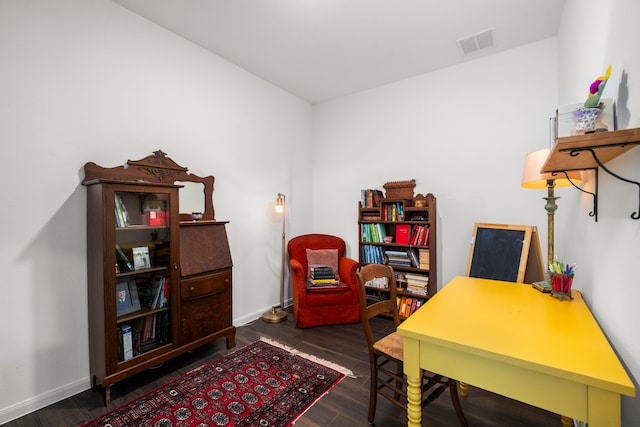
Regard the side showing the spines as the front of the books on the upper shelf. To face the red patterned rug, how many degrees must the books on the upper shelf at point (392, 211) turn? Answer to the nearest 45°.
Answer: approximately 45° to its right

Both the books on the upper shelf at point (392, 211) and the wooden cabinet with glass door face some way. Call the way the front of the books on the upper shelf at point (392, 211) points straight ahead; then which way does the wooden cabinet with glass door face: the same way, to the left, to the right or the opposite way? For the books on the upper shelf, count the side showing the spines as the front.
to the left

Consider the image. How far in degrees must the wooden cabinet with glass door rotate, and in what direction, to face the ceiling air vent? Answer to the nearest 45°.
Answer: approximately 45° to its left

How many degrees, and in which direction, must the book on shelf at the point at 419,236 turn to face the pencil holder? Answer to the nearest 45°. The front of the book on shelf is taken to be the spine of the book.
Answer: approximately 45° to its left

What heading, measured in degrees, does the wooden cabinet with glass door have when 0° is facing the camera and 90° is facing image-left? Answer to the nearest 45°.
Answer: approximately 315°

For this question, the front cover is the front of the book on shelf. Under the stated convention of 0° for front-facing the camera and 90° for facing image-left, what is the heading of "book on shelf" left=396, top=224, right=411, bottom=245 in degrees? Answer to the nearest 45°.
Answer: approximately 0°
